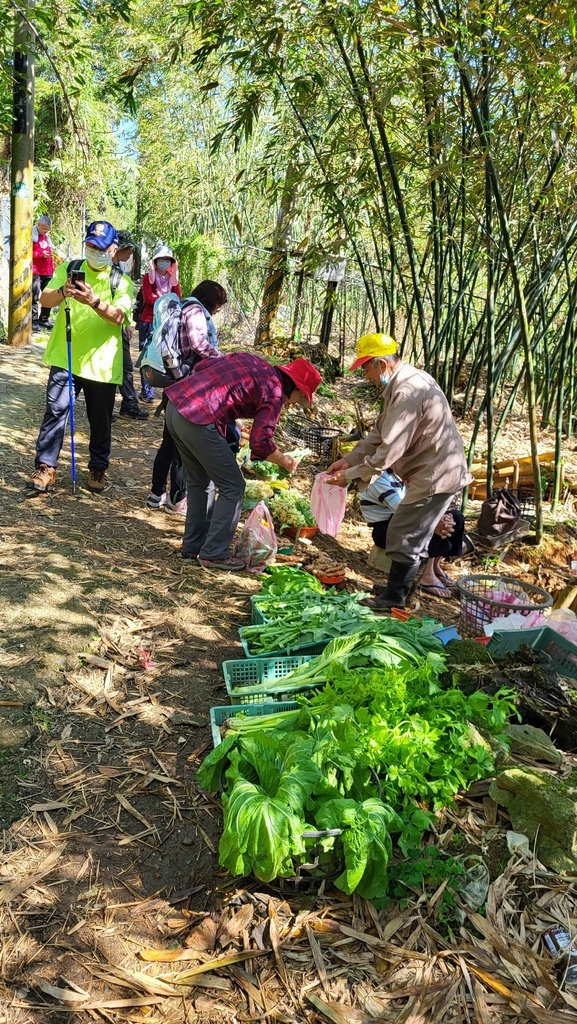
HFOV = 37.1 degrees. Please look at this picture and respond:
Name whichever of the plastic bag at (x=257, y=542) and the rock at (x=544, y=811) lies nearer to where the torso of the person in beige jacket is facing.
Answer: the plastic bag

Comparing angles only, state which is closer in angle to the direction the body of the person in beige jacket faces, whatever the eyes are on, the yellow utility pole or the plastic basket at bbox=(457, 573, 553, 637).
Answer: the yellow utility pole

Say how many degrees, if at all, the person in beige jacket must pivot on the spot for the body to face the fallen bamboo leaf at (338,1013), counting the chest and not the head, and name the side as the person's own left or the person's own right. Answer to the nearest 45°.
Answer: approximately 90° to the person's own left

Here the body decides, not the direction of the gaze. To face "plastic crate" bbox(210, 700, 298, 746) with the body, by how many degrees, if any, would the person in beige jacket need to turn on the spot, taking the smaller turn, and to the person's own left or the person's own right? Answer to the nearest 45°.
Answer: approximately 90° to the person's own left

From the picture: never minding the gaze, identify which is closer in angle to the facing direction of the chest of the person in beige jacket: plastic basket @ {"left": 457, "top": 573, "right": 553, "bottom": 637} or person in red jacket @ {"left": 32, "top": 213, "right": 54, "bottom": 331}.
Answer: the person in red jacket

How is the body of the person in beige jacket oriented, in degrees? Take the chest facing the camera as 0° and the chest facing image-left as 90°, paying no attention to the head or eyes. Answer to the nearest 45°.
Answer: approximately 90°

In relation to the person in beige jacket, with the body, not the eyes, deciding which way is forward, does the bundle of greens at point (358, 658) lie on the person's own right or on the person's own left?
on the person's own left

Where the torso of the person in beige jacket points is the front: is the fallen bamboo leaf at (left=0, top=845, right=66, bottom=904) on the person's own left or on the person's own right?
on the person's own left

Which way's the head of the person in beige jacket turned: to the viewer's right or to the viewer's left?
to the viewer's left
